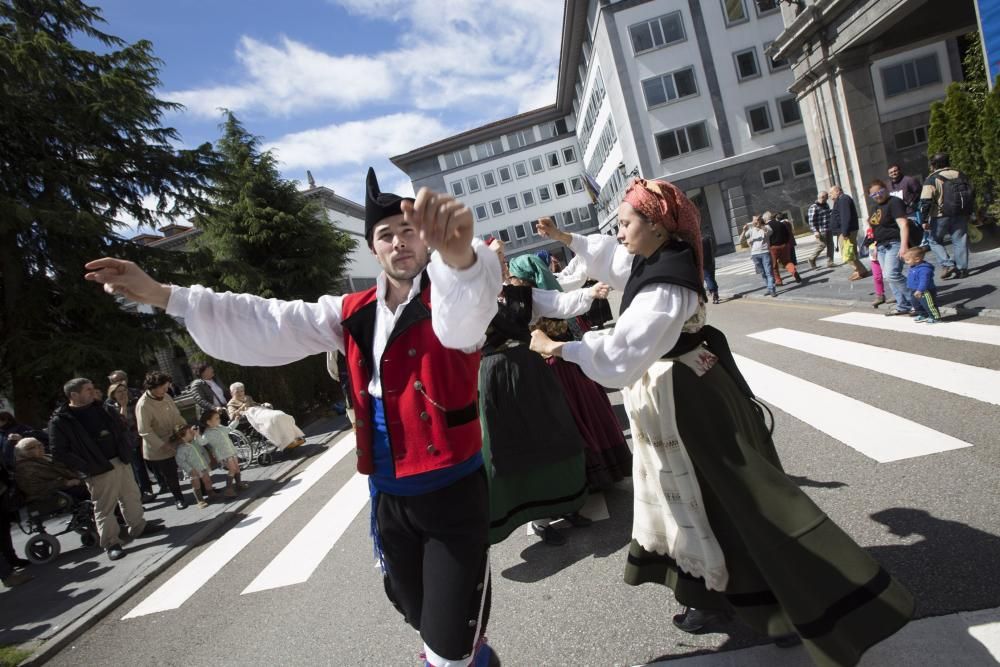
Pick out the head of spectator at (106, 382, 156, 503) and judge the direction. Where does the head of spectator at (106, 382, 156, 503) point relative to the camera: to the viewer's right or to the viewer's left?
to the viewer's right

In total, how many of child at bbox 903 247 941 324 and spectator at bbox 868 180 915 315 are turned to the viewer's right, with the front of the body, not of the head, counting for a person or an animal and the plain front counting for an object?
0

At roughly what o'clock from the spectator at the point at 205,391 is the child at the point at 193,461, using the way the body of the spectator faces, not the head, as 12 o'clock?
The child is roughly at 2 o'clock from the spectator.

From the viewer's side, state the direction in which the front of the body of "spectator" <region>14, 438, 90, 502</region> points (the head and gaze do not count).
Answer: to the viewer's right

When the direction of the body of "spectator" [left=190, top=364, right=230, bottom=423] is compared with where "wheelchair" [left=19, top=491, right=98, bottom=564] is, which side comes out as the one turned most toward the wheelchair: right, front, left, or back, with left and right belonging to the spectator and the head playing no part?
right

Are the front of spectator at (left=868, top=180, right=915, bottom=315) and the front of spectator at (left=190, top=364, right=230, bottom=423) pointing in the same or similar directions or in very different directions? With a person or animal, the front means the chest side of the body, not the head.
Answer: very different directions

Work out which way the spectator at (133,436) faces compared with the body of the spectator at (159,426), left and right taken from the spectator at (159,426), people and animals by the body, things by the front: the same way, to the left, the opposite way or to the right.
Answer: the same way

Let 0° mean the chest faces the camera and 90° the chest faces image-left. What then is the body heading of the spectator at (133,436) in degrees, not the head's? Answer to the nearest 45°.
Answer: approximately 315°

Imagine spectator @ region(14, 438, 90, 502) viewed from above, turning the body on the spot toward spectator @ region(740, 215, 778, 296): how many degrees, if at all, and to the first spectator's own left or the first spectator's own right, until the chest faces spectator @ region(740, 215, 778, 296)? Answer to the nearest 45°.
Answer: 0° — they already face them

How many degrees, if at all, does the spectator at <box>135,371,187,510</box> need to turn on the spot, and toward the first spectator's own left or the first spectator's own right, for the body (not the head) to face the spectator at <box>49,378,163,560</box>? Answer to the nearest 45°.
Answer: approximately 90° to the first spectator's own right

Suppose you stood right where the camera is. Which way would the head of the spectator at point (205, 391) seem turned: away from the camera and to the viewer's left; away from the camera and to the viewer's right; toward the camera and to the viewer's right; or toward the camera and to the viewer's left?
toward the camera and to the viewer's right

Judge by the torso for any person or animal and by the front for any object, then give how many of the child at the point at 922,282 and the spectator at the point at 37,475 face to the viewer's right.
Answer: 1

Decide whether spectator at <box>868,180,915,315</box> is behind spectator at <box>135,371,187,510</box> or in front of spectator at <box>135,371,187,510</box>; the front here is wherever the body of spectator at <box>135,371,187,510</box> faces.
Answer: in front

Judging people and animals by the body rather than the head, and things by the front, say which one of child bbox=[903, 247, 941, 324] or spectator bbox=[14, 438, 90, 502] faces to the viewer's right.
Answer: the spectator

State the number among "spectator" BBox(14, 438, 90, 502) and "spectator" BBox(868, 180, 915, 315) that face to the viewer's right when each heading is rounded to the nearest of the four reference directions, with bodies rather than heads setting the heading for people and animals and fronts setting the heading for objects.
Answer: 1
